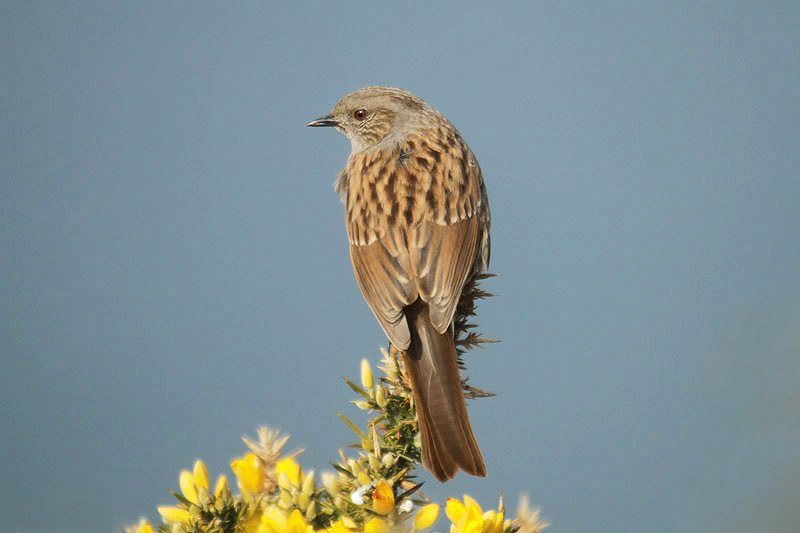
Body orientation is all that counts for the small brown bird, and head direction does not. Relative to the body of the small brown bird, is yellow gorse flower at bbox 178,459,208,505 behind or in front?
behind

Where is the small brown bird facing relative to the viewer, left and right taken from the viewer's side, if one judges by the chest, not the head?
facing away from the viewer
